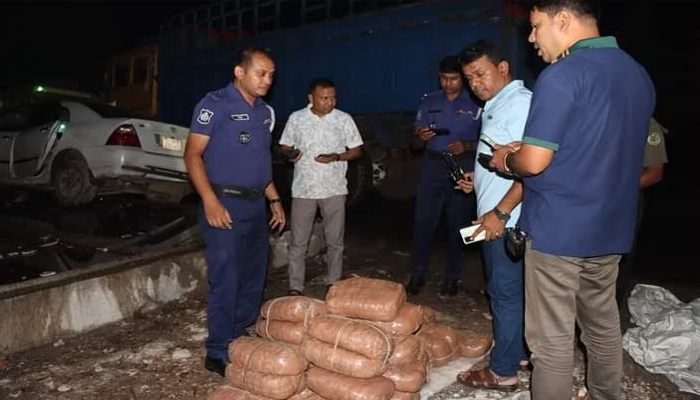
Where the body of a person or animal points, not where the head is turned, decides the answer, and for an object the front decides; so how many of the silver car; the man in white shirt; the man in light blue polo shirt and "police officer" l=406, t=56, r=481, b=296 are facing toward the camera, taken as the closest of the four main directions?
2

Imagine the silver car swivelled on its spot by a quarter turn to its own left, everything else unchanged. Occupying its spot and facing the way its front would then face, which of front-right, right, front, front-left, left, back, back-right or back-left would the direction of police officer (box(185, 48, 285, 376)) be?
front-left

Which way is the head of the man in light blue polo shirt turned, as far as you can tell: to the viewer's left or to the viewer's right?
to the viewer's left

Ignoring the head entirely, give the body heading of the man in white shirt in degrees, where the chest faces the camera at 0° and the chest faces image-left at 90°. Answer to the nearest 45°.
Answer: approximately 0°

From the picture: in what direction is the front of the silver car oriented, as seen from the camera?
facing away from the viewer and to the left of the viewer

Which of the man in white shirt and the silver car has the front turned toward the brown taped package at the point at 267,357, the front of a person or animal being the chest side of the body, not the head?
the man in white shirt

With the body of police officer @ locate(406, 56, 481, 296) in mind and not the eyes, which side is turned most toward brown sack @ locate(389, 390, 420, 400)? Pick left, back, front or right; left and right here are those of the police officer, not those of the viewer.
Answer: front

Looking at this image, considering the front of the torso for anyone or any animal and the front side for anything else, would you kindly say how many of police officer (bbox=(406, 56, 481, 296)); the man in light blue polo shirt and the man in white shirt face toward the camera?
2

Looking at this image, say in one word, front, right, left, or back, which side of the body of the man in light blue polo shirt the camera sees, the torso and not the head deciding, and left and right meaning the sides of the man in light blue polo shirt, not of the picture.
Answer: left

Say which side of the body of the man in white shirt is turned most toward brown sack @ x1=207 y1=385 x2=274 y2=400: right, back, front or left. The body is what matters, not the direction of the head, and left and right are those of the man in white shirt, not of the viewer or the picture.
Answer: front
